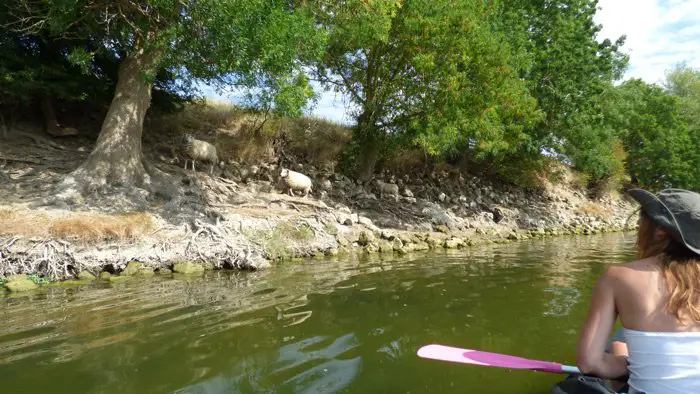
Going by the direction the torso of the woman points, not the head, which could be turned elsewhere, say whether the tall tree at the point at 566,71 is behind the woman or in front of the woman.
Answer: in front

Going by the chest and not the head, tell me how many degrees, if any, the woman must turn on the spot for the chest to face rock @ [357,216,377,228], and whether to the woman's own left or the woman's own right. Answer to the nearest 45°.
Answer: approximately 45° to the woman's own left

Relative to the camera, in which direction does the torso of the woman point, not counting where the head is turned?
away from the camera

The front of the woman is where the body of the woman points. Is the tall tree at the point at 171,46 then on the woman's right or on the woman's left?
on the woman's left

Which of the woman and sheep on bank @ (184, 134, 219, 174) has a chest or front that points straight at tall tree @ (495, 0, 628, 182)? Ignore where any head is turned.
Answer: the woman

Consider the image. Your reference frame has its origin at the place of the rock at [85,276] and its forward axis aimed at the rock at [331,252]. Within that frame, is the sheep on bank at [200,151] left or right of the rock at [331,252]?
left

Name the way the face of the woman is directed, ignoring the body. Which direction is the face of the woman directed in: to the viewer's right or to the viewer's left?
to the viewer's left

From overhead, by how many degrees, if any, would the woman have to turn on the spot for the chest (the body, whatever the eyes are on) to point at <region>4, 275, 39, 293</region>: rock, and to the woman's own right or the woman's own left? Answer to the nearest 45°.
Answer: approximately 90° to the woman's own left

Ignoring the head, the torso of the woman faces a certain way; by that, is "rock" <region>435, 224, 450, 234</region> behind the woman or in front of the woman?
in front

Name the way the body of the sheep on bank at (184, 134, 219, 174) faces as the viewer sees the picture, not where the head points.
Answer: to the viewer's left

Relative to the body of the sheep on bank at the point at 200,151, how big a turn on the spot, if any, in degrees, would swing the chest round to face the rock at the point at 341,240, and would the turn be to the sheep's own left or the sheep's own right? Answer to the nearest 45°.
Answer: approximately 135° to the sheep's own left
